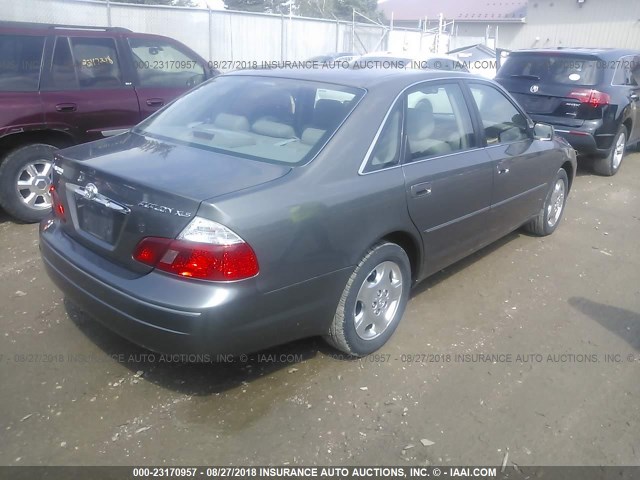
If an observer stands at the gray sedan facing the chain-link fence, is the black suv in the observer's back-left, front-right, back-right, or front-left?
front-right

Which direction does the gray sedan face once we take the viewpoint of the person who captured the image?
facing away from the viewer and to the right of the viewer

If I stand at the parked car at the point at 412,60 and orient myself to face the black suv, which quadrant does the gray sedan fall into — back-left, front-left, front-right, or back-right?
front-right

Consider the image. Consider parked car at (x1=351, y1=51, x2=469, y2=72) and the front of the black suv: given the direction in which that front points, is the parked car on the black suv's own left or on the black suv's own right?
on the black suv's own left

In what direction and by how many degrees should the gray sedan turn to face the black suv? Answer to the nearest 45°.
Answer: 0° — it already faces it

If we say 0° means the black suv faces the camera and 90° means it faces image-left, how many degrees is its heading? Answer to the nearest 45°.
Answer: approximately 225°

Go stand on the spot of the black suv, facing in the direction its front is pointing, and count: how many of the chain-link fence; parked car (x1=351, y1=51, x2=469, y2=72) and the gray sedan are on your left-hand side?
2

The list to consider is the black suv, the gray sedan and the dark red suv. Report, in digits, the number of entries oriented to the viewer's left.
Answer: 0

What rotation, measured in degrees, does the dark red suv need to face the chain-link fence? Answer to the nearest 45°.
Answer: approximately 90° to its left

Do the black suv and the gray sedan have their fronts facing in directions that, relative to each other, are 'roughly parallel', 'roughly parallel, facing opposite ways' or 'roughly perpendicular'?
roughly parallel

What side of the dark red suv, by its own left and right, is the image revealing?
right

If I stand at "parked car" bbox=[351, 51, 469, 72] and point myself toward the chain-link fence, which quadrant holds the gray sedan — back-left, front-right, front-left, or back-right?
back-left
